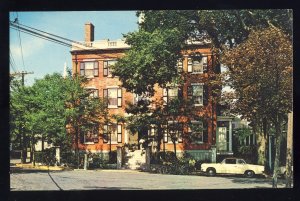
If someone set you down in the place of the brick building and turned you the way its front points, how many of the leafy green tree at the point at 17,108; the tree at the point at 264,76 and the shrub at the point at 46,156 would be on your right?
2

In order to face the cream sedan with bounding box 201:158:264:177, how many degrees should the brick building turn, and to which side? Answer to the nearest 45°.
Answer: approximately 90° to its left

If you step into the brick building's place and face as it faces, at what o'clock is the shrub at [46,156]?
The shrub is roughly at 3 o'clock from the brick building.

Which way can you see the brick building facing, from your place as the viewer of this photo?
facing the viewer

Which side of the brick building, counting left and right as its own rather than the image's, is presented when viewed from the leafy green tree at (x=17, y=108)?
right
